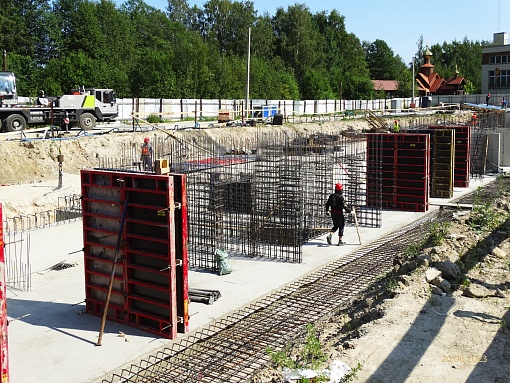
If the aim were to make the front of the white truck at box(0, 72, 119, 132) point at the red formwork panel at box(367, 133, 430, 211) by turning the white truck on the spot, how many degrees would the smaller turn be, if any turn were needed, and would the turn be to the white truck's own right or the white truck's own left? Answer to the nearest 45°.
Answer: approximately 45° to the white truck's own right

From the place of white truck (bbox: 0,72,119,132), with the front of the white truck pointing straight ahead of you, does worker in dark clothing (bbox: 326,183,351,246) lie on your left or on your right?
on your right

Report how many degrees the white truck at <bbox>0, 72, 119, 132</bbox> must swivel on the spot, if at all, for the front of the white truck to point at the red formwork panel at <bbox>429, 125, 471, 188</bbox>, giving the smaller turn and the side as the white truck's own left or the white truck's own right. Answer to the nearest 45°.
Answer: approximately 45° to the white truck's own right

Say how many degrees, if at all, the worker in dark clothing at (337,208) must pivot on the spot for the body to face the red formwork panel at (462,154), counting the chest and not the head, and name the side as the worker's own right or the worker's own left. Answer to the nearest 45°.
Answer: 0° — they already face it

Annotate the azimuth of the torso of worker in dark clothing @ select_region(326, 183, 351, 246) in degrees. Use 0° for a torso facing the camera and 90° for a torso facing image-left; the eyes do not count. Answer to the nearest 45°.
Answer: approximately 225°

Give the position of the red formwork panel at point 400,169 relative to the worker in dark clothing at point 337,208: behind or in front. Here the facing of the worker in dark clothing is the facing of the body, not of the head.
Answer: in front

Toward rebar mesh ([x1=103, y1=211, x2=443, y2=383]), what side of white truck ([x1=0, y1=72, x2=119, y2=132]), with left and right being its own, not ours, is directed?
right

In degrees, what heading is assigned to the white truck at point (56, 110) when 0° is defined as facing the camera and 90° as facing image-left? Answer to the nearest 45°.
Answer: approximately 270°

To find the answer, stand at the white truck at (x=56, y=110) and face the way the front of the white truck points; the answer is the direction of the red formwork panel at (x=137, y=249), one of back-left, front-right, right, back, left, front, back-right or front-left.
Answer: right
